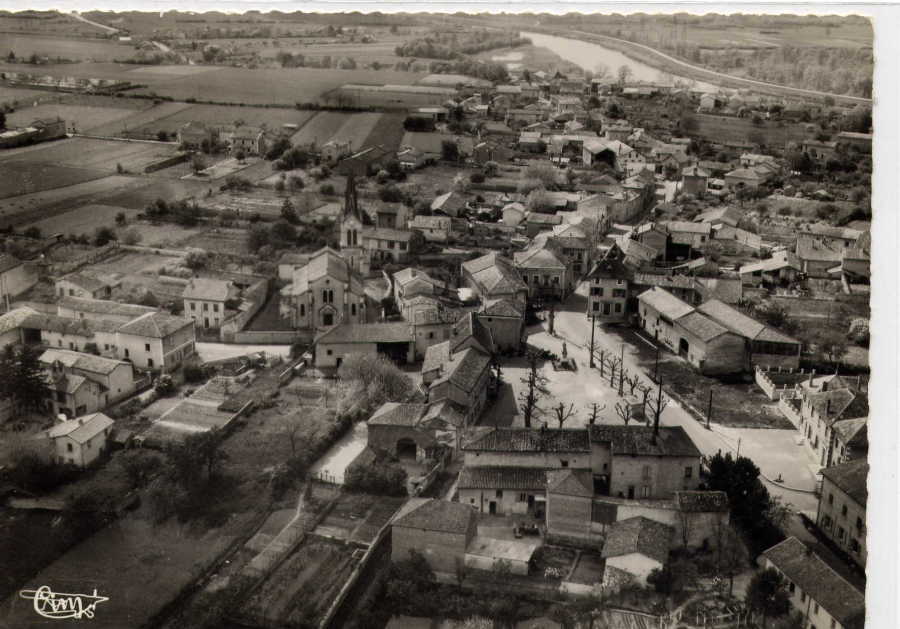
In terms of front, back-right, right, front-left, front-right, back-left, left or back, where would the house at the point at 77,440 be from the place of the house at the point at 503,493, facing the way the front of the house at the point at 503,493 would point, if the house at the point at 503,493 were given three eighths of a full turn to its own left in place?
back-left

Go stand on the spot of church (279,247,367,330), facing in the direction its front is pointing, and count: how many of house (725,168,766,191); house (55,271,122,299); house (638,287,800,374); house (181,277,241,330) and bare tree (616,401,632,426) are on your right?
2

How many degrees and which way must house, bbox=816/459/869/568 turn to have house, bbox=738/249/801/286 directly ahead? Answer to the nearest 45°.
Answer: approximately 135° to its right

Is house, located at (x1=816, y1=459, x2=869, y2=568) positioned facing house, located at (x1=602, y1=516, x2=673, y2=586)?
yes

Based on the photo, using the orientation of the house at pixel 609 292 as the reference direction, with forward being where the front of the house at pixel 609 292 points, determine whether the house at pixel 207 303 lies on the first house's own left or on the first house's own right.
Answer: on the first house's own right

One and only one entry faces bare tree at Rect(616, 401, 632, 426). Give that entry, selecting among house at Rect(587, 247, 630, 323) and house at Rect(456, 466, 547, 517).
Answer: house at Rect(587, 247, 630, 323)

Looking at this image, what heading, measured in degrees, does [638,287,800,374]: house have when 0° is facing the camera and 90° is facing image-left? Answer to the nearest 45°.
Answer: approximately 45°

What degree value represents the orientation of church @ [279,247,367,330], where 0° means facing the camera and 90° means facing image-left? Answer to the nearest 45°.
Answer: approximately 0°

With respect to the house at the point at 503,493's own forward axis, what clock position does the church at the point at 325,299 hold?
the church at the point at 325,299 is roughly at 5 o'clock from the house at the point at 503,493.

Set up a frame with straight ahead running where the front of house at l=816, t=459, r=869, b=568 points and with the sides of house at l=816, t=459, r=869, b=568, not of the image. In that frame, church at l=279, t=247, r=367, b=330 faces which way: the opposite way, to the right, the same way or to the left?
to the left

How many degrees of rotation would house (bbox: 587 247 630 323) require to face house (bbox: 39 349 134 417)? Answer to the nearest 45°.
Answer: approximately 45° to its right

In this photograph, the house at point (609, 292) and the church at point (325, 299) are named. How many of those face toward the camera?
2
